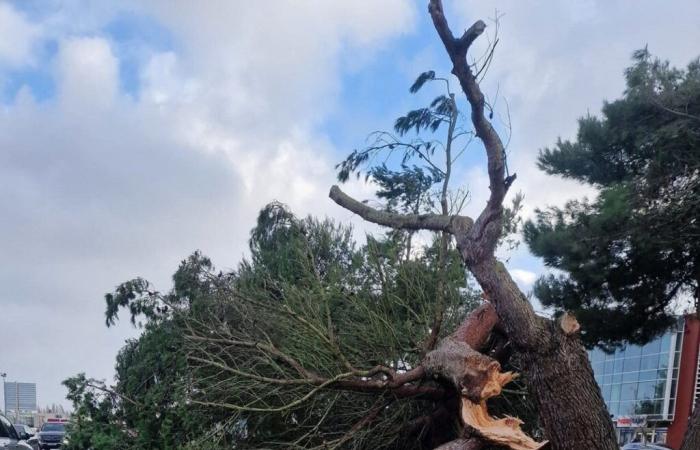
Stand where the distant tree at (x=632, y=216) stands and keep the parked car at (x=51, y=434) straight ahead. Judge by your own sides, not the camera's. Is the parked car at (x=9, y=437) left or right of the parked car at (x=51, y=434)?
left

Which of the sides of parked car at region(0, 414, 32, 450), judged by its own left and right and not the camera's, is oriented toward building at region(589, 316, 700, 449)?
left

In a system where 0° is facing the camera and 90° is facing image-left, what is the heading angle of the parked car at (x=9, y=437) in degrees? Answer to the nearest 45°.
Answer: approximately 315°

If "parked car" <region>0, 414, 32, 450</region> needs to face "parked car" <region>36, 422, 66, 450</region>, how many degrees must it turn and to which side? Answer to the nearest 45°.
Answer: approximately 135° to its left
